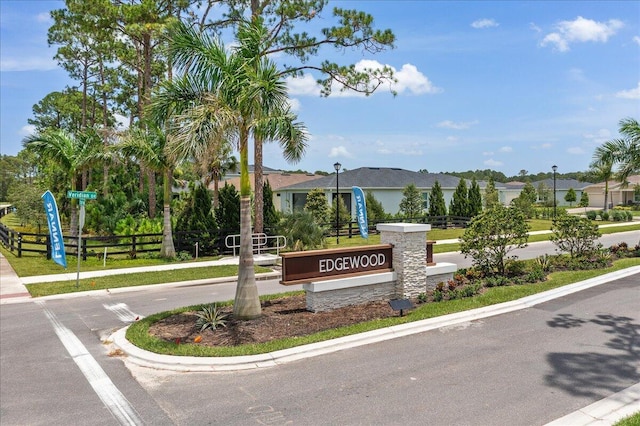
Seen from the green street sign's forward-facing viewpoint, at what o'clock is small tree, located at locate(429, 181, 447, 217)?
The small tree is roughly at 8 o'clock from the green street sign.

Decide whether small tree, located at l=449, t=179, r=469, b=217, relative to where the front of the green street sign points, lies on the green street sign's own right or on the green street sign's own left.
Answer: on the green street sign's own left

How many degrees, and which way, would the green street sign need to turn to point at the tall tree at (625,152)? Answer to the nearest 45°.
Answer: approximately 90° to its left

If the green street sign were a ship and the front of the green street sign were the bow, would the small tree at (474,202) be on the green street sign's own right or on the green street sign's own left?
on the green street sign's own left

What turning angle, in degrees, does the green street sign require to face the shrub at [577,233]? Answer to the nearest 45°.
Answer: approximately 45° to its left

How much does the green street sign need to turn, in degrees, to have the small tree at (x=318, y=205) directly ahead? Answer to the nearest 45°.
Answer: approximately 135° to its left

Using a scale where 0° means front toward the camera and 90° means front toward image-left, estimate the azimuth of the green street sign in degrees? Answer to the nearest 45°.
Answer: approximately 0°

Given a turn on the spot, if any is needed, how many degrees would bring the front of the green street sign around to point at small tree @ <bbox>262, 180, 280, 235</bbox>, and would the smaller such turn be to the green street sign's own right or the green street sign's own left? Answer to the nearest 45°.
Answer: approximately 135° to the green street sign's own left

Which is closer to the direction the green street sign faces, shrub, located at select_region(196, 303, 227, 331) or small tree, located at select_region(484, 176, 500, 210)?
the shrub
